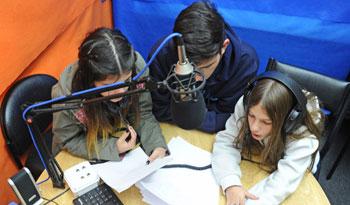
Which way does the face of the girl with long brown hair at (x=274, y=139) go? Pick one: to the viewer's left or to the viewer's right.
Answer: to the viewer's left

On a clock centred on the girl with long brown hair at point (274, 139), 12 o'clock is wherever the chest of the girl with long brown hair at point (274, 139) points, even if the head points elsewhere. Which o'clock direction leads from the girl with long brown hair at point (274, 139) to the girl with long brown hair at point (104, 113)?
the girl with long brown hair at point (104, 113) is roughly at 1 o'clock from the girl with long brown hair at point (274, 139).

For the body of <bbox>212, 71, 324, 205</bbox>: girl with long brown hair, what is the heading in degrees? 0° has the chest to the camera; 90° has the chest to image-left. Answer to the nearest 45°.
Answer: approximately 45°

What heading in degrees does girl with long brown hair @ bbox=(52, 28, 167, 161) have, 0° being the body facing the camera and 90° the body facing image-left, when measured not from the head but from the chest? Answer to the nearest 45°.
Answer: approximately 315°
